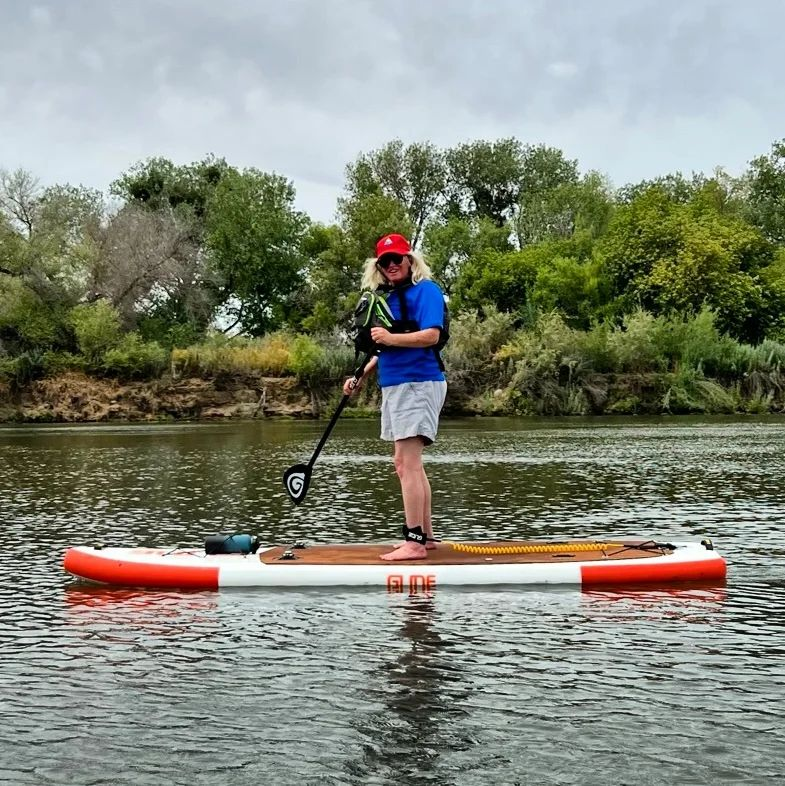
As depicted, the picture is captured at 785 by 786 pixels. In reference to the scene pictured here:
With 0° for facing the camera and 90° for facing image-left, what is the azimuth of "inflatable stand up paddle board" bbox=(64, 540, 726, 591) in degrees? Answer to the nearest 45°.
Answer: approximately 90°
